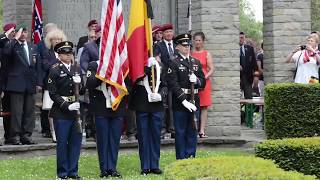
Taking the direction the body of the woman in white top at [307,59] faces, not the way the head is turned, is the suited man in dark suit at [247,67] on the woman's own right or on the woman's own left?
on the woman's own right

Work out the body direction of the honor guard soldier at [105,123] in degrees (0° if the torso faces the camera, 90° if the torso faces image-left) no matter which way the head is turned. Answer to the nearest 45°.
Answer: approximately 0°

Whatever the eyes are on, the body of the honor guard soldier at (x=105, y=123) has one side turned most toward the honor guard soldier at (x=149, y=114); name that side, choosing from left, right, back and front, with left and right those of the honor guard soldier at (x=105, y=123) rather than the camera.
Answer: left
